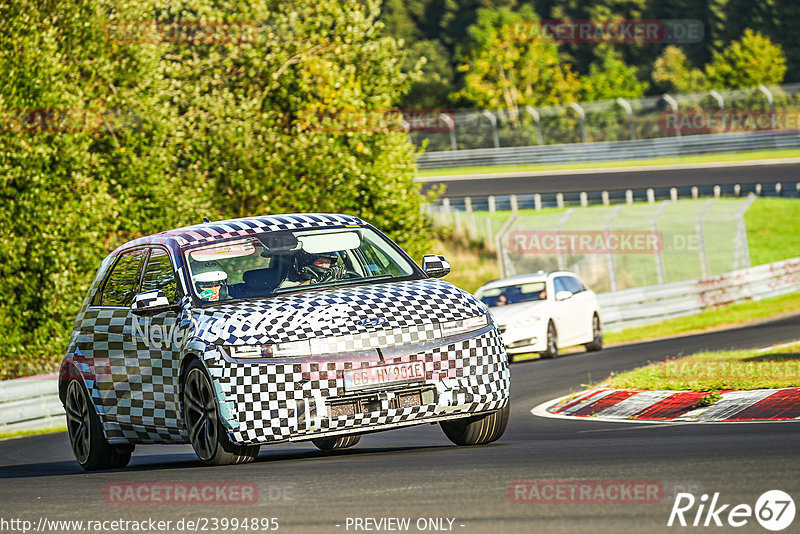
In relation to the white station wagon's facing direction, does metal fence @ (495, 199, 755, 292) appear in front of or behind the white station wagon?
behind

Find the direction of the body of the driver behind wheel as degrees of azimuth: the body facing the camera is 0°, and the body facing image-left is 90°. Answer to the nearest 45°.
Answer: approximately 315°

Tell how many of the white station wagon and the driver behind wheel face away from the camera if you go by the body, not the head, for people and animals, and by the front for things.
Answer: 0

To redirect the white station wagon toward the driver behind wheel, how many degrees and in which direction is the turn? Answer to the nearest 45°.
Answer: approximately 45° to its left

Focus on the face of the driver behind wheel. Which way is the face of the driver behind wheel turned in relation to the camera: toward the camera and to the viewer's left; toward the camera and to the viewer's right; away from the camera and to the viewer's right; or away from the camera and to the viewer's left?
toward the camera and to the viewer's right

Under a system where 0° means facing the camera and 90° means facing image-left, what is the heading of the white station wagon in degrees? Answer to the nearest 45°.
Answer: approximately 45°

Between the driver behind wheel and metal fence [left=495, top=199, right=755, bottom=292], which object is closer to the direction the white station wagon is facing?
the driver behind wheel

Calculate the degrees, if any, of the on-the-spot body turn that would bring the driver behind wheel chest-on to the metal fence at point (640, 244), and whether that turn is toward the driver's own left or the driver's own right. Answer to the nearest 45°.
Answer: approximately 135° to the driver's own left
